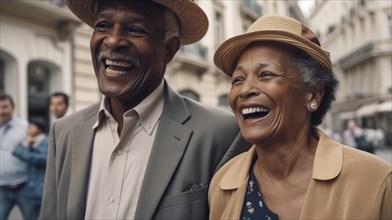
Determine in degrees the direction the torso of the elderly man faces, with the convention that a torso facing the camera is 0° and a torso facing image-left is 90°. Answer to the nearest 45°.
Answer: approximately 45°

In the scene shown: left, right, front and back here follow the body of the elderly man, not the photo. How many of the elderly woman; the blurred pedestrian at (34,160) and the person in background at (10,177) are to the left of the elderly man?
1

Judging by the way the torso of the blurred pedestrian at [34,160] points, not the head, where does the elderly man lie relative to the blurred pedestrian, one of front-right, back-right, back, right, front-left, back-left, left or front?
left

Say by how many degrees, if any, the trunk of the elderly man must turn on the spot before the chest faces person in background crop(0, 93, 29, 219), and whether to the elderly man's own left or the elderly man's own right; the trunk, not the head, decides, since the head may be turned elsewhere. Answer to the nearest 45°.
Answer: approximately 90° to the elderly man's own right

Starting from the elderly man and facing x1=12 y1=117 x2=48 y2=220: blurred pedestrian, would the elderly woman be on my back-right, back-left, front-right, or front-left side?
back-right

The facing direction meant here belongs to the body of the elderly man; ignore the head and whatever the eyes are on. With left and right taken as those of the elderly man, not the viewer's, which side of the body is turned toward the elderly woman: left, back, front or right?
left
